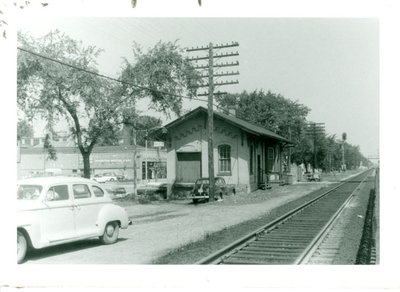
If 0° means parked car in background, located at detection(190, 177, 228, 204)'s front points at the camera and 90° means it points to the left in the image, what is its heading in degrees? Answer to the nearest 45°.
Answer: approximately 45°
